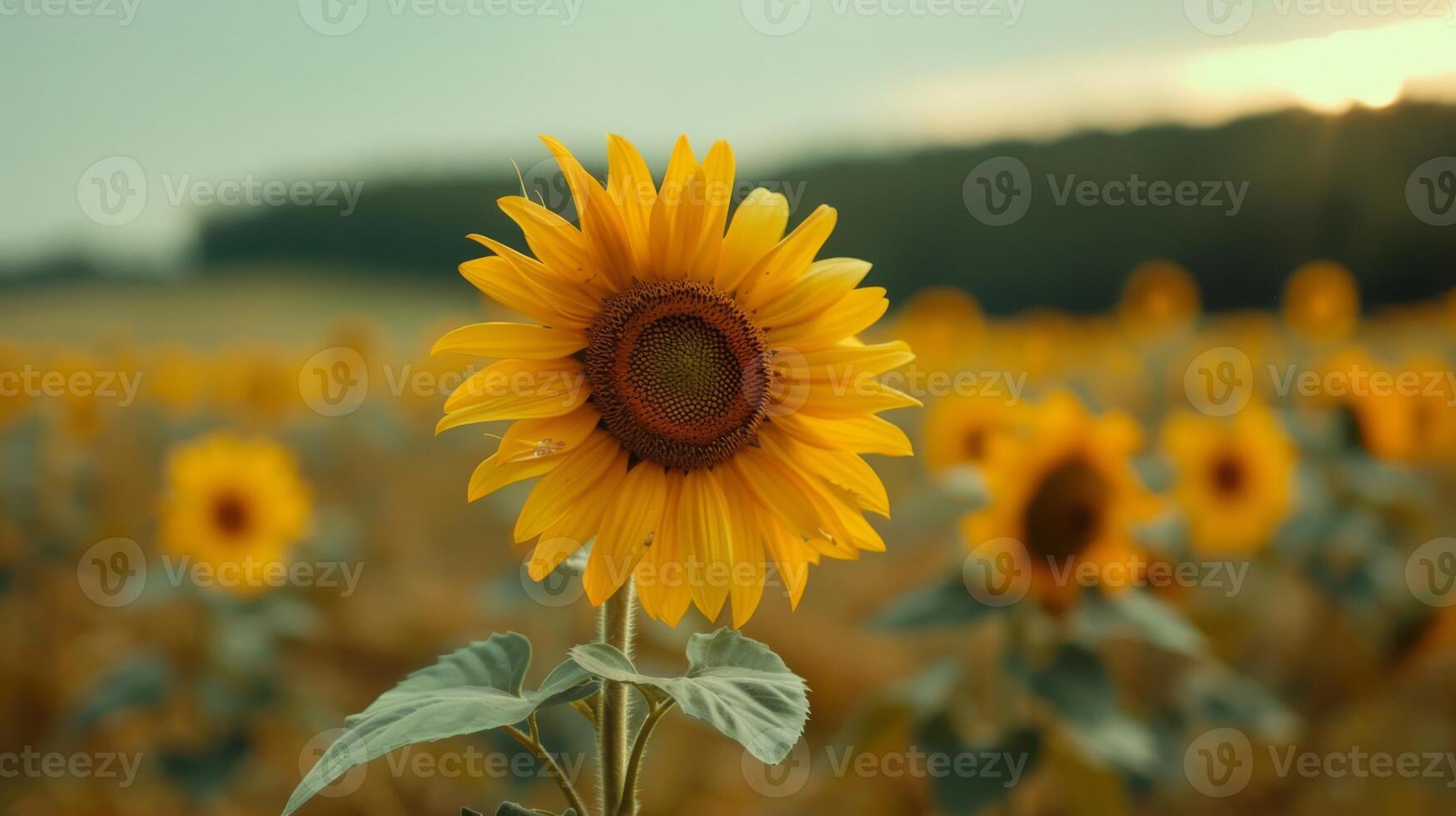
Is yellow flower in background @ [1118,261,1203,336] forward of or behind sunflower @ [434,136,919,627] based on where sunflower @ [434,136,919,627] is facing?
behind

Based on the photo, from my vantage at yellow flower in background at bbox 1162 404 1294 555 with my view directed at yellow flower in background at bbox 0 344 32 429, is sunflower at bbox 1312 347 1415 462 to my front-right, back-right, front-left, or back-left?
back-right

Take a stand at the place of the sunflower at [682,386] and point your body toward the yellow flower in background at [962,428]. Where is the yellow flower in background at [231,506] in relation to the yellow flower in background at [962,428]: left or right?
left

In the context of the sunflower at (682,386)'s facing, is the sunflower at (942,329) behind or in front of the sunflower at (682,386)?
behind

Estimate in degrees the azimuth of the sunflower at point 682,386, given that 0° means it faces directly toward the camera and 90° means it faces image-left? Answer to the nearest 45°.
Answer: approximately 0°

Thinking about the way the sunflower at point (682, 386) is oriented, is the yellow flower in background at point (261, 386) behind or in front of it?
behind

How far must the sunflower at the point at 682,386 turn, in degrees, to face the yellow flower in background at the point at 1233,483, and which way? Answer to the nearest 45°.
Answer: approximately 135° to its left

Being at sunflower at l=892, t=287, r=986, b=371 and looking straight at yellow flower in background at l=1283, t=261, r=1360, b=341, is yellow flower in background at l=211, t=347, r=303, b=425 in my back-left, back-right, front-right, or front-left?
back-right

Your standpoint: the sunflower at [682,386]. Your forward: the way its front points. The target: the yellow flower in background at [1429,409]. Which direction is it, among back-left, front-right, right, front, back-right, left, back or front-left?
back-left

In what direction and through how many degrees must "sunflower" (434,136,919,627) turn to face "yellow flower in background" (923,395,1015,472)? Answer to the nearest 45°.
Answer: approximately 180°
